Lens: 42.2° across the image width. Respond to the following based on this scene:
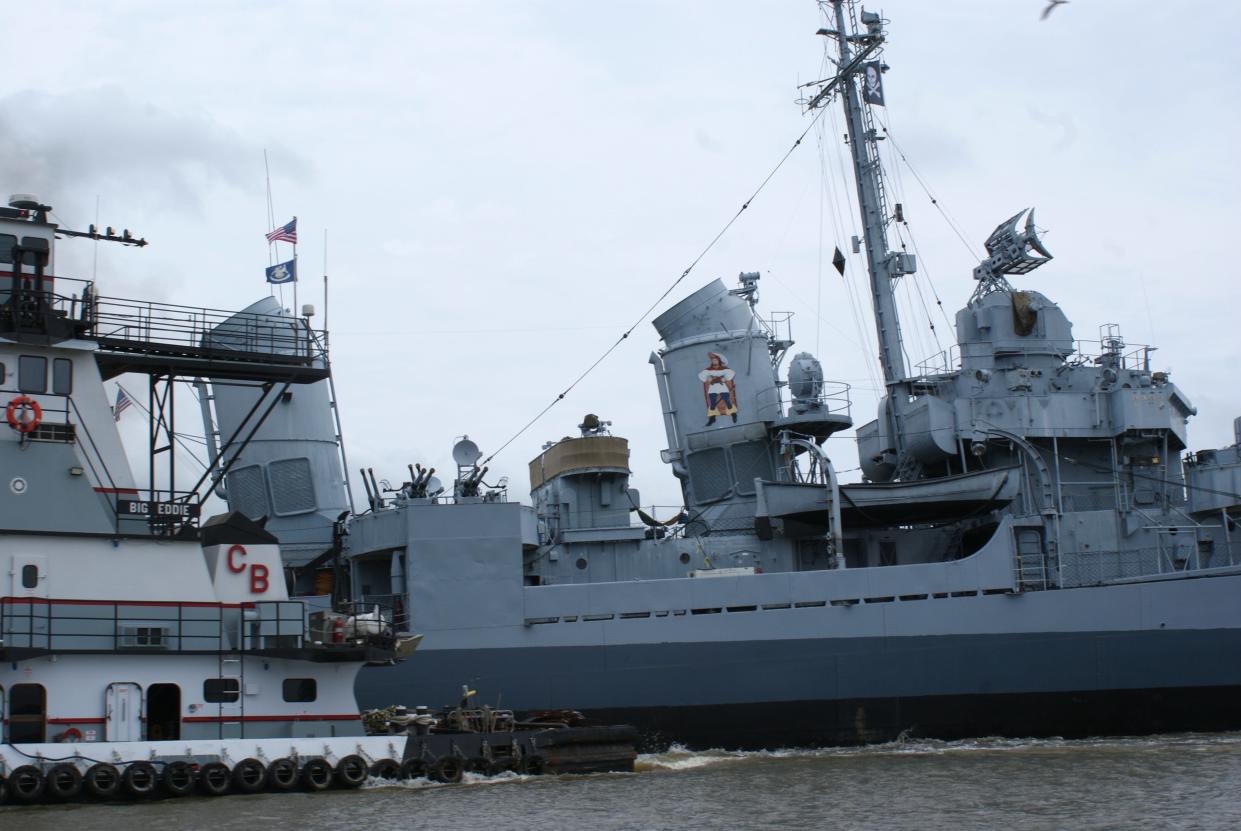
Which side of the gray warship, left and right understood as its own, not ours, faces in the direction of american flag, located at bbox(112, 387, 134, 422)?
back

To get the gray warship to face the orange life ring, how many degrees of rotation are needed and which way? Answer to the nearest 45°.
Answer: approximately 135° to its right

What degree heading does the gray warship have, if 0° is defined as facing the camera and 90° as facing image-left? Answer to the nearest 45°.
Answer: approximately 270°

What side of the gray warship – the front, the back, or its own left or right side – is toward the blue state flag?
back
